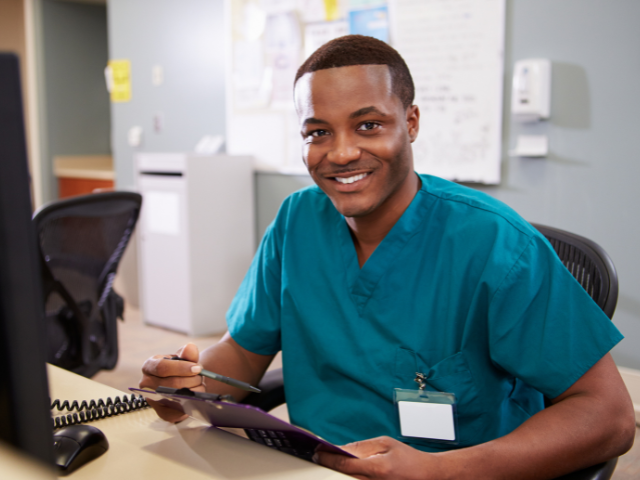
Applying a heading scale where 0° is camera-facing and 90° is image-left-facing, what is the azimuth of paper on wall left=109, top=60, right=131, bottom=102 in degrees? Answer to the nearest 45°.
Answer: approximately 0°

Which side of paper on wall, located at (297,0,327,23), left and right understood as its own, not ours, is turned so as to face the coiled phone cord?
front

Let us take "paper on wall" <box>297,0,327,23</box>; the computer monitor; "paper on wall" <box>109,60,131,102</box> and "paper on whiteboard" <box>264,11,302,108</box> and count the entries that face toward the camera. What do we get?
3

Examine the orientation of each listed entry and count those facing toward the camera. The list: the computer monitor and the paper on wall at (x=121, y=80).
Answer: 1

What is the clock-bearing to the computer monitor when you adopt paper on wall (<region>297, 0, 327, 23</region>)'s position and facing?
The computer monitor is roughly at 12 o'clock from the paper on wall.

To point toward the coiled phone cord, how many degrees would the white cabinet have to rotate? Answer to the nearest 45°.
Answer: approximately 45° to its left

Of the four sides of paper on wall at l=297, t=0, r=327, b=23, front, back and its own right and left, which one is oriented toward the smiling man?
front

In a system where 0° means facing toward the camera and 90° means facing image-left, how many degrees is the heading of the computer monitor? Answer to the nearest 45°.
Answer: approximately 225°

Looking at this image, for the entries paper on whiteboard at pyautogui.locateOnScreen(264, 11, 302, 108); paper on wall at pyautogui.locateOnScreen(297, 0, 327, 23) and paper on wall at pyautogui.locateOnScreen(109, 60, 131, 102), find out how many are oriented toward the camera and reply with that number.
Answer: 3

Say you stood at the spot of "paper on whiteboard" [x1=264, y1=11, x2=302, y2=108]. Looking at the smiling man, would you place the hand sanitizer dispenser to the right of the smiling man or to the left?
left

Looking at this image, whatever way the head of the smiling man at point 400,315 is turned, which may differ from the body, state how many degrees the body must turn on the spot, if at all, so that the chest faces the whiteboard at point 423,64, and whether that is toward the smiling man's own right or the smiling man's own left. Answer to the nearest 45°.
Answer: approximately 135° to the smiling man's own right

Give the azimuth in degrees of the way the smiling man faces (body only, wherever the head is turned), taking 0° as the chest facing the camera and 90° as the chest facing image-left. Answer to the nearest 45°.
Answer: approximately 45°

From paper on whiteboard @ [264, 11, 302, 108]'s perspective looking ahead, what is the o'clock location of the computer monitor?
The computer monitor is roughly at 12 o'clock from the paper on whiteboard.

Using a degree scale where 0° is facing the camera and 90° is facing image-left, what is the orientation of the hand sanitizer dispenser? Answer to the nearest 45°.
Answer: approximately 45°
